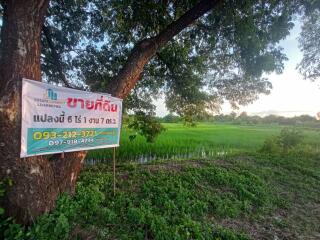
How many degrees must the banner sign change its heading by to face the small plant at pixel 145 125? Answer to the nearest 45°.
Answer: approximately 90° to its left

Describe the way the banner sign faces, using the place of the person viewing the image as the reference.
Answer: facing the viewer and to the right of the viewer

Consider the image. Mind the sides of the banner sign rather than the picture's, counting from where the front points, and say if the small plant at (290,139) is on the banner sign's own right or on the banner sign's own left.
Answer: on the banner sign's own left
